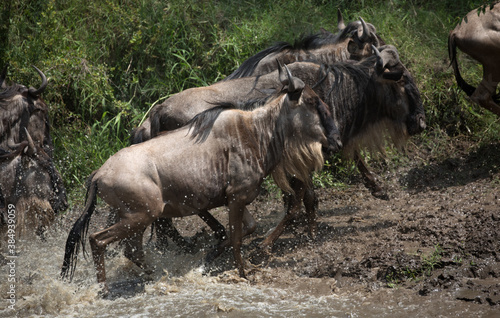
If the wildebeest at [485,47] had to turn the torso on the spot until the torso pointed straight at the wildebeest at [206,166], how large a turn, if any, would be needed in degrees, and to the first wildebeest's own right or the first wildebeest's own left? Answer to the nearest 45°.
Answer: approximately 135° to the first wildebeest's own right

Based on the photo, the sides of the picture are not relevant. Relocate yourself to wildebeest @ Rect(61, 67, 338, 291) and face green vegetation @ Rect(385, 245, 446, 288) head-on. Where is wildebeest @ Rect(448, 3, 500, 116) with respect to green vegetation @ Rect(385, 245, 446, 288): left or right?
left

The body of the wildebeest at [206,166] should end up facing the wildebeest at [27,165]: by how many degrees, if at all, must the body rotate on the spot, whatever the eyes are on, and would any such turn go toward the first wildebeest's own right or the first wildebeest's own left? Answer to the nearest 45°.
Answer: approximately 135° to the first wildebeest's own left

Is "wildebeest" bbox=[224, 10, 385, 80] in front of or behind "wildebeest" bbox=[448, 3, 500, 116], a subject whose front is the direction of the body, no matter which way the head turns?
behind

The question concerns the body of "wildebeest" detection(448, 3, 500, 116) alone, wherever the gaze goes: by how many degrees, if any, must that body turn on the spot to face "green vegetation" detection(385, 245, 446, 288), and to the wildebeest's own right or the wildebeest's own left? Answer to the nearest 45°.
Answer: approximately 90° to the wildebeest's own right

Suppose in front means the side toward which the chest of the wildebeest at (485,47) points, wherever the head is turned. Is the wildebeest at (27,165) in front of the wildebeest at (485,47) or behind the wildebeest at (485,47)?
behind

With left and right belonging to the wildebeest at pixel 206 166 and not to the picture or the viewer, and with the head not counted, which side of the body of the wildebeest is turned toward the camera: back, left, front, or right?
right

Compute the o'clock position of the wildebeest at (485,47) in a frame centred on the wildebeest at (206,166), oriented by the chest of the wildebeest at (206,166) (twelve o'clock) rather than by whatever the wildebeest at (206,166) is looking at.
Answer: the wildebeest at (485,47) is roughly at 11 o'clock from the wildebeest at (206,166).

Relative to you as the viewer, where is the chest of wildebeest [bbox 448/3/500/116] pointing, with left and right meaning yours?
facing to the right of the viewer

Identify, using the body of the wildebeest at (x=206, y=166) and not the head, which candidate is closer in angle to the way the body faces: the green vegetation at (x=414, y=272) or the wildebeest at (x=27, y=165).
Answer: the green vegetation
